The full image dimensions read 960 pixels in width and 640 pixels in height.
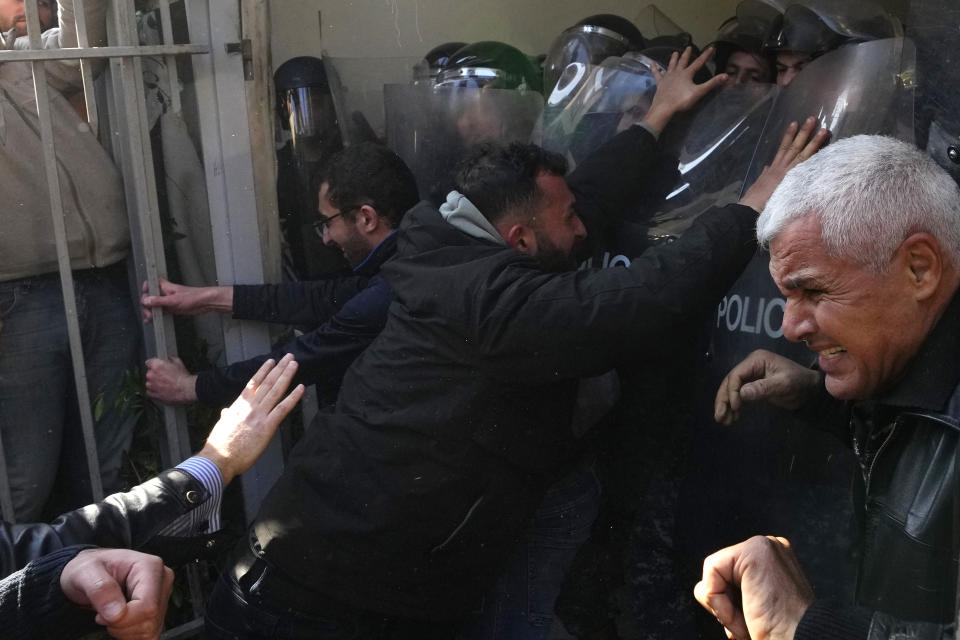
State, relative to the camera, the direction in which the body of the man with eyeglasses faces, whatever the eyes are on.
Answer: to the viewer's left

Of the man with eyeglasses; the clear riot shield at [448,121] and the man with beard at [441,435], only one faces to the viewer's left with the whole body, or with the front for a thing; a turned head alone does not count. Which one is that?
the man with eyeglasses

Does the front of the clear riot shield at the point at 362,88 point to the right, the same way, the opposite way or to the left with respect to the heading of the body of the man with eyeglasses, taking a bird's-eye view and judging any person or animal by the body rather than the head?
to the left

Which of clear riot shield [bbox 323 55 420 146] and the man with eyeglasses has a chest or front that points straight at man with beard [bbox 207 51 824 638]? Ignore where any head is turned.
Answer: the clear riot shield

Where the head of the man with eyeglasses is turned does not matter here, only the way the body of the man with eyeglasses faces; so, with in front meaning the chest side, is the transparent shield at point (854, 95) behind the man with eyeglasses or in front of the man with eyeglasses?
behind

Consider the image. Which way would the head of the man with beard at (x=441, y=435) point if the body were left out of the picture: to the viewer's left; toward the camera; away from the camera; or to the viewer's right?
to the viewer's right

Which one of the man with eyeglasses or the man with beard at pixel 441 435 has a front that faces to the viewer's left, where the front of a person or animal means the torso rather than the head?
the man with eyeglasses

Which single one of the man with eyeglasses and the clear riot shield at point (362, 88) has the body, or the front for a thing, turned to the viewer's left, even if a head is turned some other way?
the man with eyeglasses

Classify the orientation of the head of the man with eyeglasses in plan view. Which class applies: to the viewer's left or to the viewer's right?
to the viewer's left

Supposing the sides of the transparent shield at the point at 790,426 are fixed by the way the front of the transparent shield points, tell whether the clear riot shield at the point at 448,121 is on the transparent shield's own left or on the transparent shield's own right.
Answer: on the transparent shield's own right

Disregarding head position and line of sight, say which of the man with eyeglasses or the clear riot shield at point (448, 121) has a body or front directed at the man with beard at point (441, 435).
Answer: the clear riot shield

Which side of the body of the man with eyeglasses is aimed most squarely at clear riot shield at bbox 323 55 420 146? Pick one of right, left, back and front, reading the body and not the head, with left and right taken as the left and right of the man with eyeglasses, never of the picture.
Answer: right
